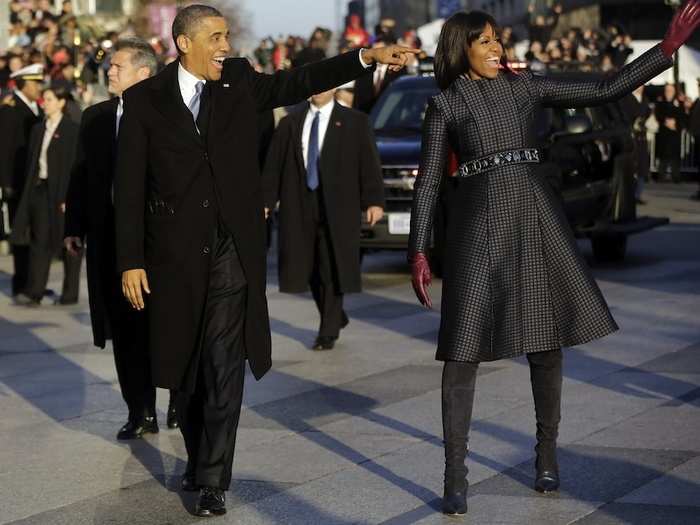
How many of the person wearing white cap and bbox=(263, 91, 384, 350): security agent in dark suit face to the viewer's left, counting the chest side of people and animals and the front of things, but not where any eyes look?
0

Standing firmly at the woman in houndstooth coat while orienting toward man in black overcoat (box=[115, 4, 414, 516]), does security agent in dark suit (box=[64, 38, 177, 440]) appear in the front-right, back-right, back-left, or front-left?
front-right

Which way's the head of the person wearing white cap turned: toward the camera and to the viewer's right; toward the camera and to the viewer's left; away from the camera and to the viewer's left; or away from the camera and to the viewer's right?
toward the camera and to the viewer's right

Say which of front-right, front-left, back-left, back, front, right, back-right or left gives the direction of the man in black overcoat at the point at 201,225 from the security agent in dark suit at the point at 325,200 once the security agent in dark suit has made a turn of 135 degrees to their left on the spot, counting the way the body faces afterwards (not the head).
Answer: back-right

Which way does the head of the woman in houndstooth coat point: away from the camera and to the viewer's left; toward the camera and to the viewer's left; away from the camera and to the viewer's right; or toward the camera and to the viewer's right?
toward the camera and to the viewer's right

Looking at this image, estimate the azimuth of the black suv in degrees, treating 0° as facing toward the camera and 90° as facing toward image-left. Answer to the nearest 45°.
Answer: approximately 45°

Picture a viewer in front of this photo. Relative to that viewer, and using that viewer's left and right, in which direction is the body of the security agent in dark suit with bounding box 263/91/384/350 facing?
facing the viewer

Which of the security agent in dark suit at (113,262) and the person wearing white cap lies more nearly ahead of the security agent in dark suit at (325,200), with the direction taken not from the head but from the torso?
the security agent in dark suit

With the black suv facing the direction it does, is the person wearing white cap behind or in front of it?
in front

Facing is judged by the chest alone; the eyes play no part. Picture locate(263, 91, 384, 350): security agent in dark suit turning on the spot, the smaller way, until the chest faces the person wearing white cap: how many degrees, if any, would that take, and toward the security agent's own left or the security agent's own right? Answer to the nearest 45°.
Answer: approximately 135° to the security agent's own right

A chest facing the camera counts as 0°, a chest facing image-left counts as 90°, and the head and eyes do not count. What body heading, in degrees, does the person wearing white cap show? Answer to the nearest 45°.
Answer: approximately 315°
